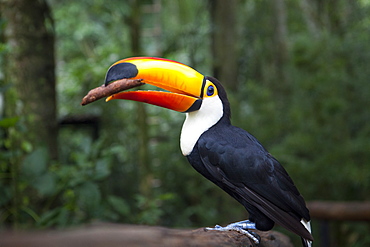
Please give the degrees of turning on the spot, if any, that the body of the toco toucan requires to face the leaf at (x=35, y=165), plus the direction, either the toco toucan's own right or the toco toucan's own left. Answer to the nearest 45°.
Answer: approximately 45° to the toco toucan's own right

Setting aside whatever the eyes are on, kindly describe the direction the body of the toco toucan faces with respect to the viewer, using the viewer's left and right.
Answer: facing to the left of the viewer

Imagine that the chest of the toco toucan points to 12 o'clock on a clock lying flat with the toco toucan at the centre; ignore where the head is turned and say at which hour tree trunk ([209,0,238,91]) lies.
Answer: The tree trunk is roughly at 3 o'clock from the toco toucan.

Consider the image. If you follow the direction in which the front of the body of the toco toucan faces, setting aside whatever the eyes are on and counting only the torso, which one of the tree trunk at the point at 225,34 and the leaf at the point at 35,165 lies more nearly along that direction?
the leaf

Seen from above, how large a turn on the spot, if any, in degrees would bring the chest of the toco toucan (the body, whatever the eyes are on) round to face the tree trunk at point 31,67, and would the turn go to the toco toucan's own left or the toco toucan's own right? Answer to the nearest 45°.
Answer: approximately 45° to the toco toucan's own right

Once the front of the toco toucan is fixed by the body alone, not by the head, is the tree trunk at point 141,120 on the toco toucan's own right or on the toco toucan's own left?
on the toco toucan's own right

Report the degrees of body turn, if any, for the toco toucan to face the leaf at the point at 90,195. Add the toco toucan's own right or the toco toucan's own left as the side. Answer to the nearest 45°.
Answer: approximately 45° to the toco toucan's own right

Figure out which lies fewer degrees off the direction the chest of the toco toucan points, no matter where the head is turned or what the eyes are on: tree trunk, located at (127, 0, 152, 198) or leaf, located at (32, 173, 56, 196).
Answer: the leaf
